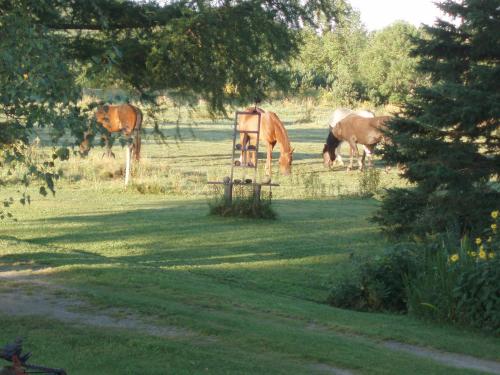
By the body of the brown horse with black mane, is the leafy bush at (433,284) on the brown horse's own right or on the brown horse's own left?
on the brown horse's own left

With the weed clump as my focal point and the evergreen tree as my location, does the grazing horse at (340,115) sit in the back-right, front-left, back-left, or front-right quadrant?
front-right

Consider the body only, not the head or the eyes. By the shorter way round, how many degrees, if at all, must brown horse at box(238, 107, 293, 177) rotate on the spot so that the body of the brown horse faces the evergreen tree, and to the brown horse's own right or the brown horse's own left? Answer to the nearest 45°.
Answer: approximately 45° to the brown horse's own right

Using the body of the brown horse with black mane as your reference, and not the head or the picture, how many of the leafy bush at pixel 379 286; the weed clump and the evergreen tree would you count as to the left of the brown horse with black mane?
3

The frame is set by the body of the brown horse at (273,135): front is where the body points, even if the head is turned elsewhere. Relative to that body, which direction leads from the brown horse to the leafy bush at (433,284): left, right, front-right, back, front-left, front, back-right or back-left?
front-right

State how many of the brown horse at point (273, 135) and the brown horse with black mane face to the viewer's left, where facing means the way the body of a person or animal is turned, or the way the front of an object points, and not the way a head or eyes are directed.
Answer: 1

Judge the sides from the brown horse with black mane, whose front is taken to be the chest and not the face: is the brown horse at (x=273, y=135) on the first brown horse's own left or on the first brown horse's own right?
on the first brown horse's own left

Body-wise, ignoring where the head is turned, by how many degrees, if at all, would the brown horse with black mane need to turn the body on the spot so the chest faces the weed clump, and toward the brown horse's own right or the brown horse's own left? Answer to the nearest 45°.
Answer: approximately 90° to the brown horse's own left

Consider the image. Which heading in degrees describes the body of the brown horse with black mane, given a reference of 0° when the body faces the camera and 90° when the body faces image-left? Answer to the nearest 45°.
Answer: approximately 90°

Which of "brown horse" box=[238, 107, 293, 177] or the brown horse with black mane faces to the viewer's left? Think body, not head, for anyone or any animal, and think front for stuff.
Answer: the brown horse with black mane

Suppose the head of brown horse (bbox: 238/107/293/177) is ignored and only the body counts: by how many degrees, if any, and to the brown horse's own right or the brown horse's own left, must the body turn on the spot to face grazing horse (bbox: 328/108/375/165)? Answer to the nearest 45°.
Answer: approximately 90° to the brown horse's own left

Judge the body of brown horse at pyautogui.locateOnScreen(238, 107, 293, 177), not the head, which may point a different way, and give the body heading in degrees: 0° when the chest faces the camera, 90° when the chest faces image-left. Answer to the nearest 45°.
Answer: approximately 315°
